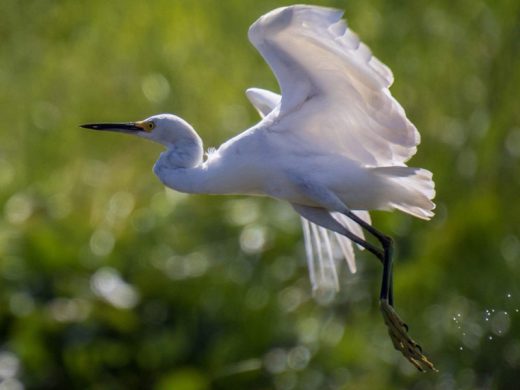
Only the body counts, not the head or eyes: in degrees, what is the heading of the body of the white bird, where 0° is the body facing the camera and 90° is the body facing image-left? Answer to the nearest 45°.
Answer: approximately 90°
